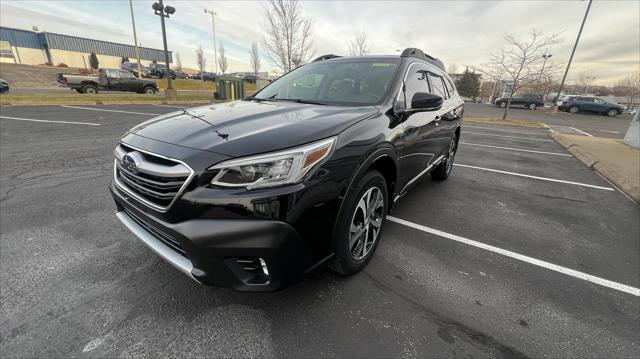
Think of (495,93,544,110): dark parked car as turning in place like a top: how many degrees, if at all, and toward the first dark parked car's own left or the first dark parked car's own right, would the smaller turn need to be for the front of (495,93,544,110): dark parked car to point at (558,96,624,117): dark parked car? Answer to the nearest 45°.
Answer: approximately 180°

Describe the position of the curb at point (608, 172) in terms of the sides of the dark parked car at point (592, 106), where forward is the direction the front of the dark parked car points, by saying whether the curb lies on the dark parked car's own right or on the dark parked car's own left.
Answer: on the dark parked car's own right

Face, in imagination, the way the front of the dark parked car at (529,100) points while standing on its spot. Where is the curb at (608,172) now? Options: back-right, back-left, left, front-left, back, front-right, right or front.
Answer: left

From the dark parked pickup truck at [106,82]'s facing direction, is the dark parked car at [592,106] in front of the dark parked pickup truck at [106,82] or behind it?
in front

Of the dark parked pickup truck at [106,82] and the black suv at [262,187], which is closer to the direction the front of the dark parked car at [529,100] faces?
the dark parked pickup truck

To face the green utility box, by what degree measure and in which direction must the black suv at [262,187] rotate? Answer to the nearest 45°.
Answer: approximately 135° to its right

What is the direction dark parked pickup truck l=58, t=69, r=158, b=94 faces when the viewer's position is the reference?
facing to the right of the viewer

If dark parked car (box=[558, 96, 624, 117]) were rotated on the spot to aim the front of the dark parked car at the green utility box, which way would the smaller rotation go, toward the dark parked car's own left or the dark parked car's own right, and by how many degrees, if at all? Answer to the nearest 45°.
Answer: approximately 135° to the dark parked car's own right

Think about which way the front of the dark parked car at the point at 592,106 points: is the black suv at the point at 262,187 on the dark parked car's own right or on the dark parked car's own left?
on the dark parked car's own right

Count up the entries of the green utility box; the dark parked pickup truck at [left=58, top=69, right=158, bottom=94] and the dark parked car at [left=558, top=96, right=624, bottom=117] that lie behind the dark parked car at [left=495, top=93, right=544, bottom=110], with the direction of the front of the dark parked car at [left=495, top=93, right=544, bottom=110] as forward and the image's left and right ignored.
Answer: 1

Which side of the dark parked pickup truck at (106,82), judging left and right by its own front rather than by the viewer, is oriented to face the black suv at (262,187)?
right

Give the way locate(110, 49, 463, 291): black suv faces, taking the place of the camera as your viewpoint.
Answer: facing the viewer and to the left of the viewer

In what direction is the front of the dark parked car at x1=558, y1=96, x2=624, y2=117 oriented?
to the viewer's right

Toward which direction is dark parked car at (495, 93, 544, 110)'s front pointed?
to the viewer's left
